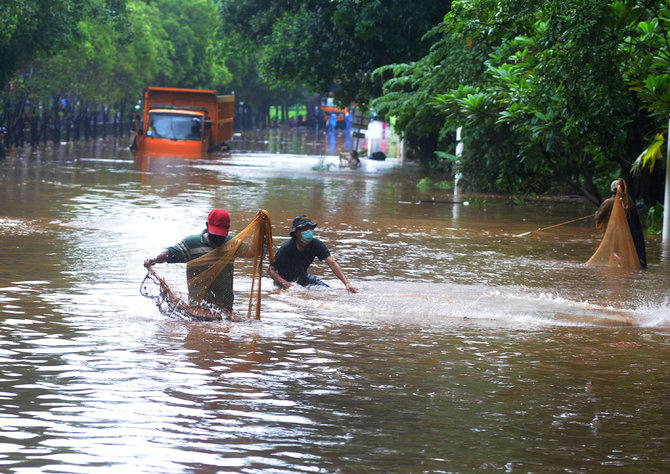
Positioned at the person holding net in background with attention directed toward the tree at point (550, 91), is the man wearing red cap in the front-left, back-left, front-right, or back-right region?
back-left

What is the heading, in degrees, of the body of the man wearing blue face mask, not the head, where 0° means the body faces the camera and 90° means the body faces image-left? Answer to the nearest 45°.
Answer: approximately 315°

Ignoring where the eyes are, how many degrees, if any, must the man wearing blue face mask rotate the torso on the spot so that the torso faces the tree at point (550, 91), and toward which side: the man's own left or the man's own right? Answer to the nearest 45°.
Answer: approximately 90° to the man's own left

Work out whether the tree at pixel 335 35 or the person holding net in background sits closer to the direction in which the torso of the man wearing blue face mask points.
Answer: the person holding net in background

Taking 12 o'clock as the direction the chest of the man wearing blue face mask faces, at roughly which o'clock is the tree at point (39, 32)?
The tree is roughly at 7 o'clock from the man wearing blue face mask.

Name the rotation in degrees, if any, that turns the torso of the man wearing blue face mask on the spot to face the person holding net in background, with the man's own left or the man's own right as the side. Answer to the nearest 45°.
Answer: approximately 90° to the man's own left

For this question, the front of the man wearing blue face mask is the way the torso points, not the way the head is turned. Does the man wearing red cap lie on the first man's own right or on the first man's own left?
on the first man's own right

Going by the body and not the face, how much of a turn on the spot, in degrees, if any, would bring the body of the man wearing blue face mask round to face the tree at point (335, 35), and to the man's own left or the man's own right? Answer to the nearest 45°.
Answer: approximately 135° to the man's own left
